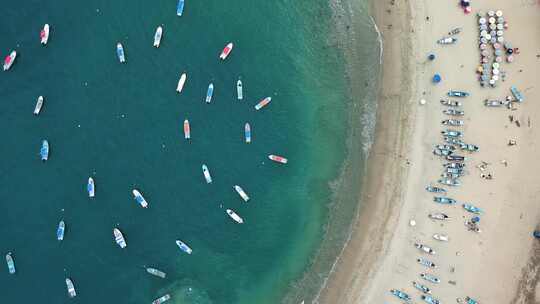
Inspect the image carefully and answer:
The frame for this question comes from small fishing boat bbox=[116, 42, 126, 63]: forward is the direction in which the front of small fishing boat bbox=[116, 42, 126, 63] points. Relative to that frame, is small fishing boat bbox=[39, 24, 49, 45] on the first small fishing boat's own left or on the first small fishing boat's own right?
on the first small fishing boat's own left

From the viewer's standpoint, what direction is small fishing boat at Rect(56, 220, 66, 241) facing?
away from the camera

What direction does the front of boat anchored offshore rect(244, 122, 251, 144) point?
away from the camera

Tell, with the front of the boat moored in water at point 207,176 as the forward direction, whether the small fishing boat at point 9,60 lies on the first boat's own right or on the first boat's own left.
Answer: on the first boat's own left

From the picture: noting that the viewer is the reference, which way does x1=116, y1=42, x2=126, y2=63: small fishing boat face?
facing away from the viewer

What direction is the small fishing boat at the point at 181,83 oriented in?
away from the camera

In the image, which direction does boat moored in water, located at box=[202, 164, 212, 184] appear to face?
away from the camera

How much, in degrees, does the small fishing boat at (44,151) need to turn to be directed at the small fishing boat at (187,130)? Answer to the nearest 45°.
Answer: approximately 90° to its right

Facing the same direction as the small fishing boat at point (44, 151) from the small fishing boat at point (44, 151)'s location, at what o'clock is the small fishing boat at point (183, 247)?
the small fishing boat at point (183, 247) is roughly at 4 o'clock from the small fishing boat at point (44, 151).

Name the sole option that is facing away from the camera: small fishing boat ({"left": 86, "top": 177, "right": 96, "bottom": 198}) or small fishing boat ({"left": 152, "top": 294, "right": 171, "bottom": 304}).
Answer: small fishing boat ({"left": 86, "top": 177, "right": 96, "bottom": 198})
